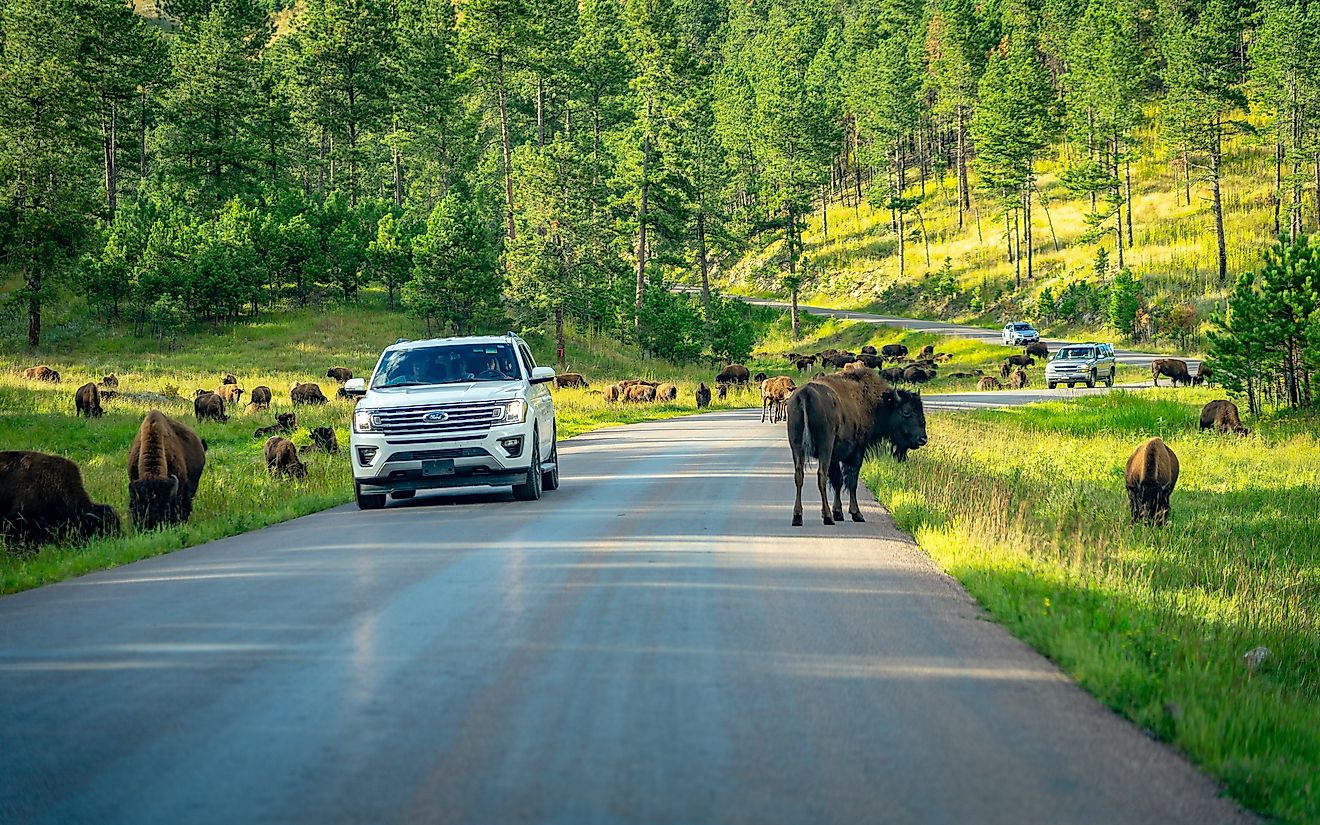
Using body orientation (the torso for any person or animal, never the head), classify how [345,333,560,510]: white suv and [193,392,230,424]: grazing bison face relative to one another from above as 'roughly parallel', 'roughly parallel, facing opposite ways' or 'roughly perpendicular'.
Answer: roughly perpendicular

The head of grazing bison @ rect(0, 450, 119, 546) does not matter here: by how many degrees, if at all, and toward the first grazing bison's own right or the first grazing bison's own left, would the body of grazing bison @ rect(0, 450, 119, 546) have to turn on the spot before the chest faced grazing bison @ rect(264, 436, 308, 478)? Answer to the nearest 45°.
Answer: approximately 45° to the first grazing bison's own left

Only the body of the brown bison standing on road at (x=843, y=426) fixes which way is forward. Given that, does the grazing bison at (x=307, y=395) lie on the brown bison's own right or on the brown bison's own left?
on the brown bison's own left

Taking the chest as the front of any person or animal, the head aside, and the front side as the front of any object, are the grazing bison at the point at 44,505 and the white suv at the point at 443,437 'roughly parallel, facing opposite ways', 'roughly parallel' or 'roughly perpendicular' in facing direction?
roughly perpendicular

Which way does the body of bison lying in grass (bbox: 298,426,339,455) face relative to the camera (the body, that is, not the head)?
to the viewer's left

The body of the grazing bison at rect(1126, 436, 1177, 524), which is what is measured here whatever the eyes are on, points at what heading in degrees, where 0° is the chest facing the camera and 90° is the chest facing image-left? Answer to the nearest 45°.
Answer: approximately 0°

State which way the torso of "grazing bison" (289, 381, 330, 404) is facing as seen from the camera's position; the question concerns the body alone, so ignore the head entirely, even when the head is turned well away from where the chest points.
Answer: to the viewer's right

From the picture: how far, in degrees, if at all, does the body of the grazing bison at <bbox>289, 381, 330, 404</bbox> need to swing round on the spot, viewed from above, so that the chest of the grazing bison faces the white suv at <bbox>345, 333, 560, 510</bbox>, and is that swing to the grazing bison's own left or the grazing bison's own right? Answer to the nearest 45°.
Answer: approximately 90° to the grazing bison's own right

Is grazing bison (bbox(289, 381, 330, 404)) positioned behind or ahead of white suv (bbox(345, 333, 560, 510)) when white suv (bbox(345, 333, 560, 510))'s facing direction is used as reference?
behind

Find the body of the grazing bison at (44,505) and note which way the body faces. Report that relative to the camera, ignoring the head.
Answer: to the viewer's right

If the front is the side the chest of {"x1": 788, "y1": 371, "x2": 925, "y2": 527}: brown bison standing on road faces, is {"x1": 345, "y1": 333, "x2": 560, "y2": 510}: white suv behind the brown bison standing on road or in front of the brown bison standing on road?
behind
